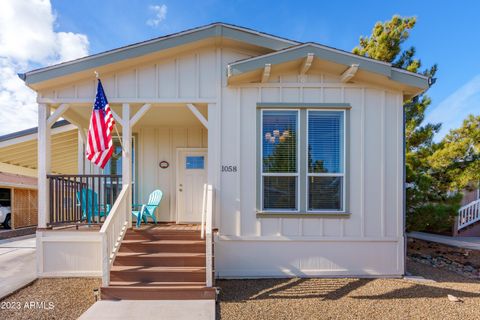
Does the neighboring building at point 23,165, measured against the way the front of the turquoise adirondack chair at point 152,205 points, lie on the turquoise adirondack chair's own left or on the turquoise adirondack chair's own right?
on the turquoise adirondack chair's own right

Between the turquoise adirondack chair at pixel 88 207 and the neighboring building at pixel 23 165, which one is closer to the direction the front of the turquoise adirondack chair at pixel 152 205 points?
the turquoise adirondack chair

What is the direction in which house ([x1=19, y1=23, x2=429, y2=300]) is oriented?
toward the camera

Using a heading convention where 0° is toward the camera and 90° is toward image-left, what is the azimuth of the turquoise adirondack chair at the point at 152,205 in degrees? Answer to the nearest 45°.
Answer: approximately 45°
